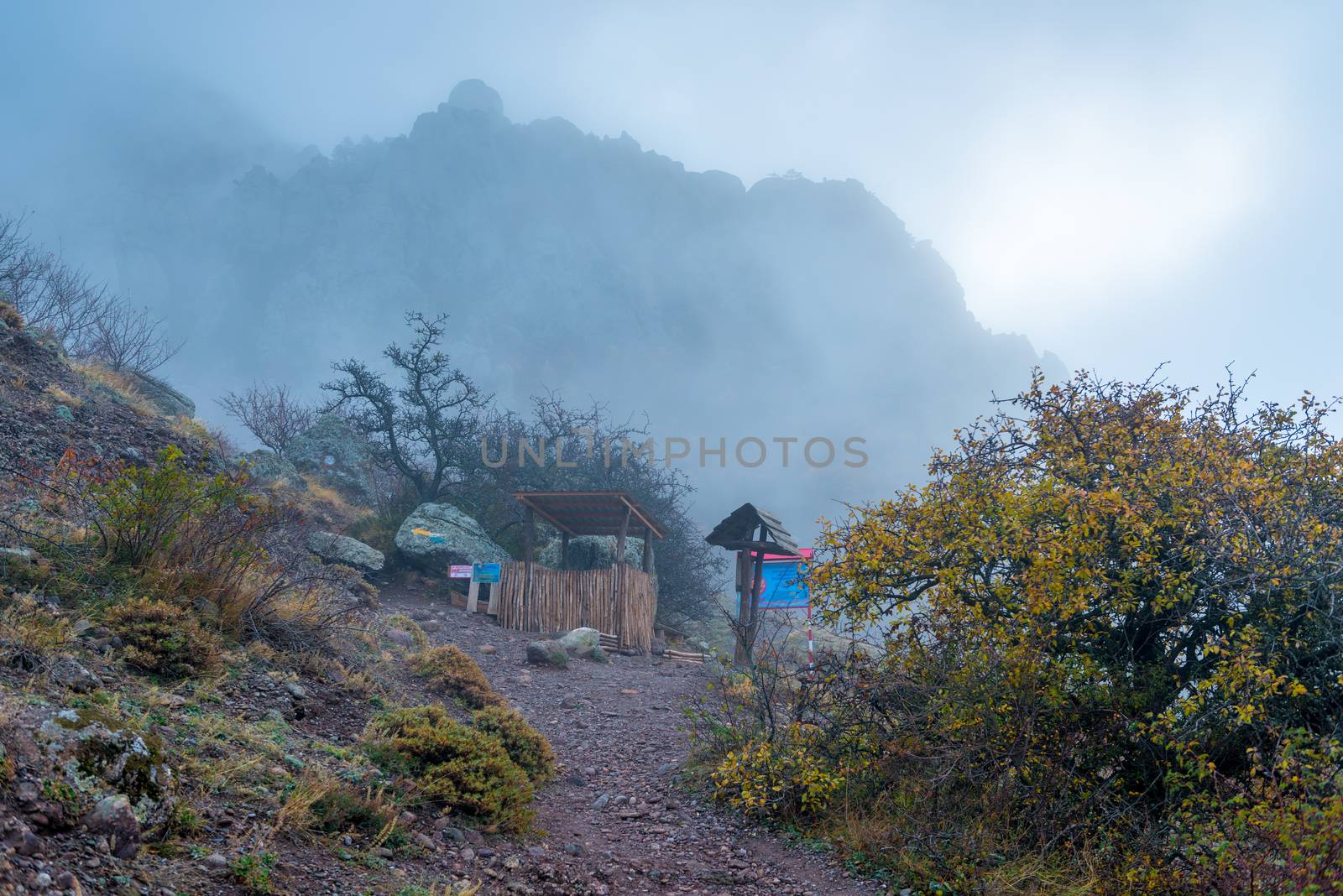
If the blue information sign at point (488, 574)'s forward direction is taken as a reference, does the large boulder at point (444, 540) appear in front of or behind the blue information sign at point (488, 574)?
behind

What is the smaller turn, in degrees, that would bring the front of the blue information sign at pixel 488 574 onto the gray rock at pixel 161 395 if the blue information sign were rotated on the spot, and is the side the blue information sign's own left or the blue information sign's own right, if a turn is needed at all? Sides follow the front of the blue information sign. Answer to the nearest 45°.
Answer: approximately 90° to the blue information sign's own right

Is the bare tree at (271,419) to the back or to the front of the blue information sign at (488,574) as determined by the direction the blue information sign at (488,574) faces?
to the back

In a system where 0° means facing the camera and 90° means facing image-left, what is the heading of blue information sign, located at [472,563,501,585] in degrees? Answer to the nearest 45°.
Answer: approximately 0°

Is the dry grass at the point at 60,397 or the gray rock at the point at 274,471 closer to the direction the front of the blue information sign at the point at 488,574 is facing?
the dry grass

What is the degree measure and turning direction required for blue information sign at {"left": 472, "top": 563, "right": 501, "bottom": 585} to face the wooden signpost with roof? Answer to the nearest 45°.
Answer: approximately 45° to its left

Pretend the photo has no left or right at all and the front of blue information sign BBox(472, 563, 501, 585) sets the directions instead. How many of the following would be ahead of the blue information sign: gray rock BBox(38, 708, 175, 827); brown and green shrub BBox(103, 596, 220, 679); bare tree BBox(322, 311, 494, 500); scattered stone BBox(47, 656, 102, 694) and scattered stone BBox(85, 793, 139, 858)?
4

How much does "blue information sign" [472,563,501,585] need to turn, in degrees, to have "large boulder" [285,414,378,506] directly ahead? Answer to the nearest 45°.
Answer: approximately 135° to its right

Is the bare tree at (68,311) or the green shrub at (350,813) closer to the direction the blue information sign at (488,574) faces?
the green shrub

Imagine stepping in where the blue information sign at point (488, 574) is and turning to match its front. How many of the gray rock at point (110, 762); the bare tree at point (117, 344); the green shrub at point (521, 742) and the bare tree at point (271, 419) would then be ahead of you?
2

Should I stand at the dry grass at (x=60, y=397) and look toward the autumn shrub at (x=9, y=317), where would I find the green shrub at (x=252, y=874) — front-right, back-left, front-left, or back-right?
back-left
